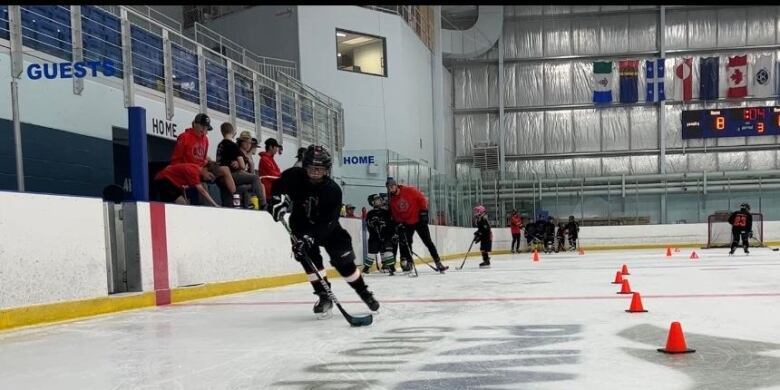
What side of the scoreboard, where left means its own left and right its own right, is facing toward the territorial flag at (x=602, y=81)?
right

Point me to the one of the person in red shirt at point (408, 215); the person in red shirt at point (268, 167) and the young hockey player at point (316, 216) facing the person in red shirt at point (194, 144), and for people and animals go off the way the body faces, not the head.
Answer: the person in red shirt at point (408, 215)

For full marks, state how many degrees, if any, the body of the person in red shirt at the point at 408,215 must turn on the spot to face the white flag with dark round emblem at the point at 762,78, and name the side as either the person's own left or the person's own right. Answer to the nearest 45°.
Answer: approximately 180°

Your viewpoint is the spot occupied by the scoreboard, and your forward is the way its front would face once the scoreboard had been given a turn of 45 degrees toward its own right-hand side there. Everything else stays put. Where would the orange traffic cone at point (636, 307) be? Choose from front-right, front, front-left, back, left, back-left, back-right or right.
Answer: front-left

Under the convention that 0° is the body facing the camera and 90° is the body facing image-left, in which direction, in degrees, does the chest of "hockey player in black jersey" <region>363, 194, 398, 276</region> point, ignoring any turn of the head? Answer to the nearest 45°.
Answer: approximately 0°

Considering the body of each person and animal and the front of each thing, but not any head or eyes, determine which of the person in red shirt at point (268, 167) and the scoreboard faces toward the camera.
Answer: the scoreboard

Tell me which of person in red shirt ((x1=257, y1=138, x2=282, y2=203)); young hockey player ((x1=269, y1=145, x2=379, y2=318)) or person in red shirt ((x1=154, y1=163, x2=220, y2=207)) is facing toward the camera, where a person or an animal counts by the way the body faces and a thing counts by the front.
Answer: the young hockey player

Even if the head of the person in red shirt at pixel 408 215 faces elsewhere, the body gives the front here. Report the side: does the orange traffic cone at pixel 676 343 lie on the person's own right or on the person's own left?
on the person's own left

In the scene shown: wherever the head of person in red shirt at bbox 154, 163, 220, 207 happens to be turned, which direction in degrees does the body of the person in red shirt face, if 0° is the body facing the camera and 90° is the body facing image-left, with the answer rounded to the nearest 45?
approximately 270°

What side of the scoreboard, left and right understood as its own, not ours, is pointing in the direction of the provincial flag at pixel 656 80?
right

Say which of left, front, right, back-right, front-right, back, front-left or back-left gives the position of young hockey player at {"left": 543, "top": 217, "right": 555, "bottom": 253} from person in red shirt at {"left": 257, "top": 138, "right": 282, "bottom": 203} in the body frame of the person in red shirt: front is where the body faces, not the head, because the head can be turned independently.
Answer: front-left

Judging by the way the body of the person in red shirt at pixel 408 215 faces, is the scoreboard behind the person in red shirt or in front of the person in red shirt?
behind

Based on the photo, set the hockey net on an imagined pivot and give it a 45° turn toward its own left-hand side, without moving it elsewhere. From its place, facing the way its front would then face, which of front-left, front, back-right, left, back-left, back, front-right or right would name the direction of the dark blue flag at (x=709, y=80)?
back-left

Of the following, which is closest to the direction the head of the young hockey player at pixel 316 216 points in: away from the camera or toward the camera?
toward the camera

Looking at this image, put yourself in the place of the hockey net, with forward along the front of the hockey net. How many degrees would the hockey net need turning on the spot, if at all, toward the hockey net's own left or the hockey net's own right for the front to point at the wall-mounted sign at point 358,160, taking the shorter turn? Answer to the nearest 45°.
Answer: approximately 45° to the hockey net's own right
